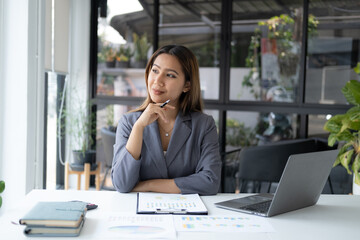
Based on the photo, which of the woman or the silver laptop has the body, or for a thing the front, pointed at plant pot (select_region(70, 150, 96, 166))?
the silver laptop

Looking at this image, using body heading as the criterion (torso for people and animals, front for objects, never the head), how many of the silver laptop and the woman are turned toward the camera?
1

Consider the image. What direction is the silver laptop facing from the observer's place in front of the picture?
facing away from the viewer and to the left of the viewer

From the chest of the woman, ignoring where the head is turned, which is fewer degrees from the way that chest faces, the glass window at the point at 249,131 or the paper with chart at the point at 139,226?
the paper with chart

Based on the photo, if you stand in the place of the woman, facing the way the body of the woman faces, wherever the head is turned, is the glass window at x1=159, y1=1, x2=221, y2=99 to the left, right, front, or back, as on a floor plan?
back

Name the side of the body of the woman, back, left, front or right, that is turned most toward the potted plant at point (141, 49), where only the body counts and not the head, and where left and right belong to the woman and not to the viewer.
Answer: back

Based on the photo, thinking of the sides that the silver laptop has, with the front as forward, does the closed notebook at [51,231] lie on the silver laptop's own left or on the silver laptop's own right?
on the silver laptop's own left

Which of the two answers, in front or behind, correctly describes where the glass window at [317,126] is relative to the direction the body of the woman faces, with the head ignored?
behind

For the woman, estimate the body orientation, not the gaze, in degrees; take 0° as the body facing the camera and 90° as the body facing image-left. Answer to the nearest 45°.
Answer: approximately 0°

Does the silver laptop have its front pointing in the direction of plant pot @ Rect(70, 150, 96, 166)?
yes
